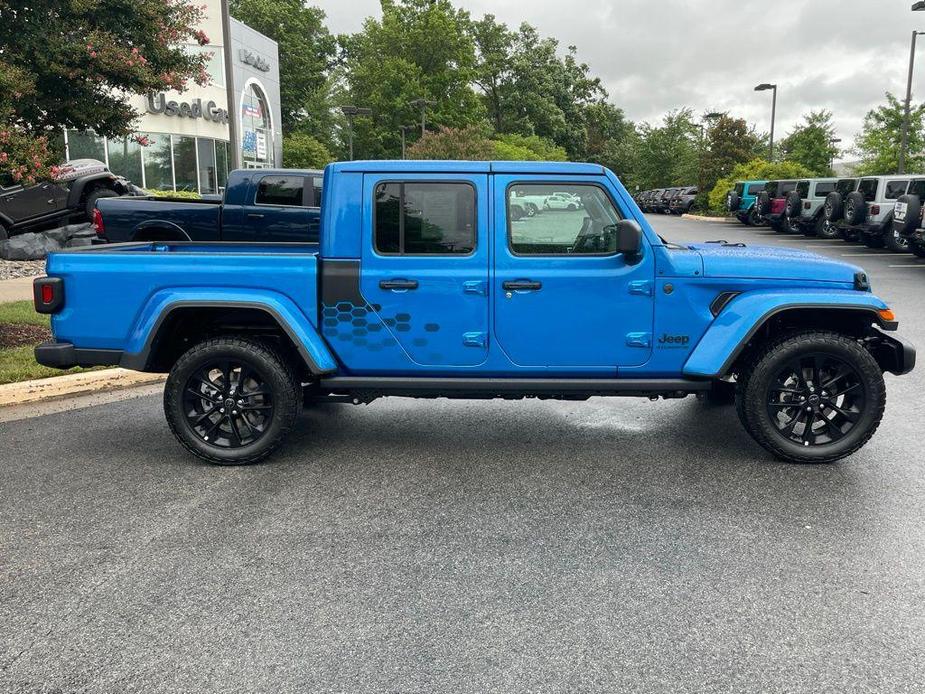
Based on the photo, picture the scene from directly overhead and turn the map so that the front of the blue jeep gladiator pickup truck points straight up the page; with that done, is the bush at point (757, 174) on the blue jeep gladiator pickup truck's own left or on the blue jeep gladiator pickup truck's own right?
on the blue jeep gladiator pickup truck's own left

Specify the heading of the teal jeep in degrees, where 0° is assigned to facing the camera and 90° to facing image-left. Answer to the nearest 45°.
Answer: approximately 225°

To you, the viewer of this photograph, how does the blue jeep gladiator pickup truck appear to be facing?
facing to the right of the viewer

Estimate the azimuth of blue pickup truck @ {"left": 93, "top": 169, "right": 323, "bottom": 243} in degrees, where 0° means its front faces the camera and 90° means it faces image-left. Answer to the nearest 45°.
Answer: approximately 270°

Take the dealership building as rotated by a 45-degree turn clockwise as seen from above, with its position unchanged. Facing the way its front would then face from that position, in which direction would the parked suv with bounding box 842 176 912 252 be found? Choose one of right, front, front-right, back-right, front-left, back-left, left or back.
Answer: front-left

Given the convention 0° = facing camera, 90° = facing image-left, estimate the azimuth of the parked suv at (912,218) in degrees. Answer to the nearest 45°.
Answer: approximately 225°

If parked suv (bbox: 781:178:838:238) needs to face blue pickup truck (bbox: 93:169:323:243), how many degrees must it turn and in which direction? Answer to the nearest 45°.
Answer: approximately 135° to its right

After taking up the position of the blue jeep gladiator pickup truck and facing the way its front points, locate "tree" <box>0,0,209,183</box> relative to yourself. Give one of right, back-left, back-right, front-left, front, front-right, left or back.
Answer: back-left

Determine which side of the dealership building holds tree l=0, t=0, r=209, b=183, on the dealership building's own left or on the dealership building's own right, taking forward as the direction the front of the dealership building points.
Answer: on the dealership building's own right

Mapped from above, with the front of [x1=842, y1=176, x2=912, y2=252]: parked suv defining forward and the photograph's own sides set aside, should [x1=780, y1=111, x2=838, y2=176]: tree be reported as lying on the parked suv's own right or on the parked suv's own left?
on the parked suv's own left

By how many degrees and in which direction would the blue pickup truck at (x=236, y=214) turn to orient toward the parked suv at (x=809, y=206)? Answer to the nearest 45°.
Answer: approximately 45° to its left

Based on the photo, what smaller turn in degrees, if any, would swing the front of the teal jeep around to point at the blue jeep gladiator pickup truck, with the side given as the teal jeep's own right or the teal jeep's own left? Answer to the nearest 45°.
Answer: approximately 135° to the teal jeep's own right

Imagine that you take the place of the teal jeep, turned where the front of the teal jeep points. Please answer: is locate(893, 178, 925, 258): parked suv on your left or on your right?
on your right

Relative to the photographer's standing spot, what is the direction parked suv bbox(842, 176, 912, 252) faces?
facing away from the viewer and to the right of the viewer
